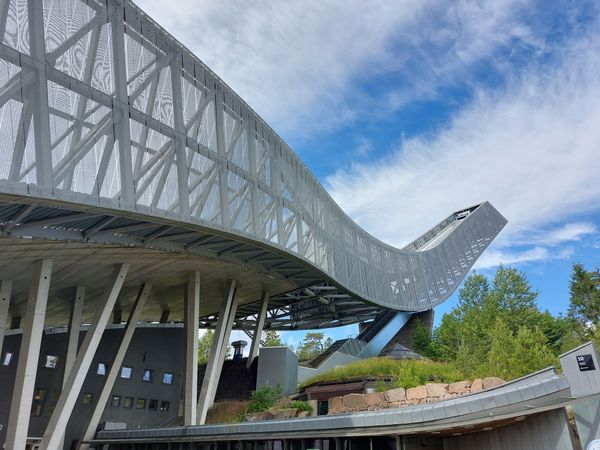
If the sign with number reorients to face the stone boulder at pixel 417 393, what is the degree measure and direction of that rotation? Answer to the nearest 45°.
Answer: approximately 135° to its right

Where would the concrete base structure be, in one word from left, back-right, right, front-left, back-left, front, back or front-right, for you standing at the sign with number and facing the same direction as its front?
back-right

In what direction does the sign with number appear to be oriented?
toward the camera

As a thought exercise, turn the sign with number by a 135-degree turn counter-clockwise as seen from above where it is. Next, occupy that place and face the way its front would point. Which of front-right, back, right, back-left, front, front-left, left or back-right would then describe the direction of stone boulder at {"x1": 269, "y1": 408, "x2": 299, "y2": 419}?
left

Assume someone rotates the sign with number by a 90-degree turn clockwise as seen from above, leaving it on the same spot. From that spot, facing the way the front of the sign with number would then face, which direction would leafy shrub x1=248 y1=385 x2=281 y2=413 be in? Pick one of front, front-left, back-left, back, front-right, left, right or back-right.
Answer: front-right

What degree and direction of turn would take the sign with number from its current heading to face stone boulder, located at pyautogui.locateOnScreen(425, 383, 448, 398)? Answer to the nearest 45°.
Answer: approximately 135° to its right

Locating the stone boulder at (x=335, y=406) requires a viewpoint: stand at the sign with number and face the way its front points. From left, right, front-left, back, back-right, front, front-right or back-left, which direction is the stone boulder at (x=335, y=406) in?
back-right

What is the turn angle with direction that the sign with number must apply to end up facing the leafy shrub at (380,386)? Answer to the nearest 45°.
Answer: approximately 135° to its right

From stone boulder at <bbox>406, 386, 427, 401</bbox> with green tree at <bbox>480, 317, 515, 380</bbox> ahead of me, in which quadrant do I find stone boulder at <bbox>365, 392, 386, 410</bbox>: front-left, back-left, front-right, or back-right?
back-left

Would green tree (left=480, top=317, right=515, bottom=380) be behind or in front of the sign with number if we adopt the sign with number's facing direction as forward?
behind

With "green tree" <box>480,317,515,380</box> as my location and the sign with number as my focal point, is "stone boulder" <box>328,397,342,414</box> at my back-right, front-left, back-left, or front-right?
front-right

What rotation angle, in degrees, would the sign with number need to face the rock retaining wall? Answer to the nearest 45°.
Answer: approximately 135° to its right

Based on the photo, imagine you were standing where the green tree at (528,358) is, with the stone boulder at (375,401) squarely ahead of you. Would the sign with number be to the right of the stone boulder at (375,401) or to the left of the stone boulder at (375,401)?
left

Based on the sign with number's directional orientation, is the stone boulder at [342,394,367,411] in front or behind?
behind

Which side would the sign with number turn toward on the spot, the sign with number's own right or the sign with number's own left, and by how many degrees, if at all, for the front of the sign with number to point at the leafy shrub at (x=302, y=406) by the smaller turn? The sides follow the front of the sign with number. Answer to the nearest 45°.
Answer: approximately 135° to the sign with number's own right
